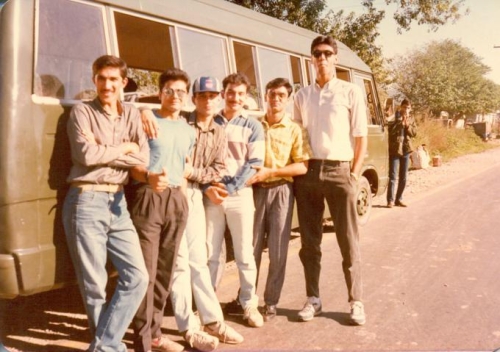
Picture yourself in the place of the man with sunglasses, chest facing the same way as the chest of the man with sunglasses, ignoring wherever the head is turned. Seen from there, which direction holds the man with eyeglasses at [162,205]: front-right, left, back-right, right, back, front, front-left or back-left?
front-right

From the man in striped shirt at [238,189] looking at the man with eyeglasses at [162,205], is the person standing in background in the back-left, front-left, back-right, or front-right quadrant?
back-right

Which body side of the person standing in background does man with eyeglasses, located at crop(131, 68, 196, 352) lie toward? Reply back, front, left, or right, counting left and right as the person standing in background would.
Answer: front

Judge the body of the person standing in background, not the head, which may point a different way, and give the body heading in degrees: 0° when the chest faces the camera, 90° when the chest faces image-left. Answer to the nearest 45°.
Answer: approximately 0°

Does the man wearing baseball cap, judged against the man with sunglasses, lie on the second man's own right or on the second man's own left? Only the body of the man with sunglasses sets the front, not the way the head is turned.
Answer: on the second man's own right

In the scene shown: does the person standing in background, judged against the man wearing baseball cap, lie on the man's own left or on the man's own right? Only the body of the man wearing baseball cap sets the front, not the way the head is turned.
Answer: on the man's own left

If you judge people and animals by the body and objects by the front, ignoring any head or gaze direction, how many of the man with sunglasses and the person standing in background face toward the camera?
2

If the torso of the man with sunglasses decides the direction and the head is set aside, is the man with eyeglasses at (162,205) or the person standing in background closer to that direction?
the man with eyeglasses

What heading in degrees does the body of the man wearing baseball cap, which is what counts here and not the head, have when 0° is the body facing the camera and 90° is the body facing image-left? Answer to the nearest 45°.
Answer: approximately 315°

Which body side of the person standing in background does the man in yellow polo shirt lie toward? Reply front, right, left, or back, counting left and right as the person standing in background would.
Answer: front
